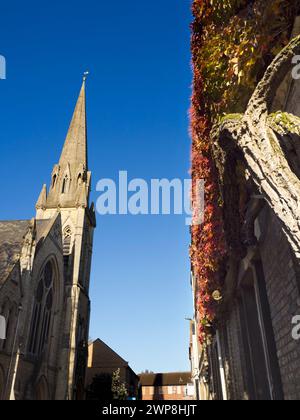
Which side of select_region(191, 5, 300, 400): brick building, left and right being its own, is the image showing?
left

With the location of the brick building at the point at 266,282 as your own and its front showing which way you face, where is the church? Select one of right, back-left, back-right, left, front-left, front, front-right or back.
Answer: front-right
